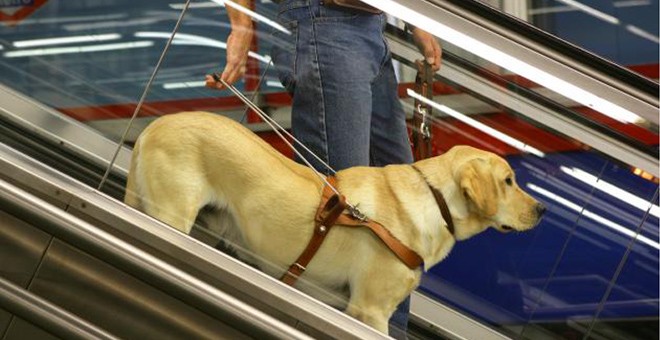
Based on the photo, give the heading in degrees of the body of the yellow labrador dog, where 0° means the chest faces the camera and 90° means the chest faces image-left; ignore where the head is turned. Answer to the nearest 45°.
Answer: approximately 270°
